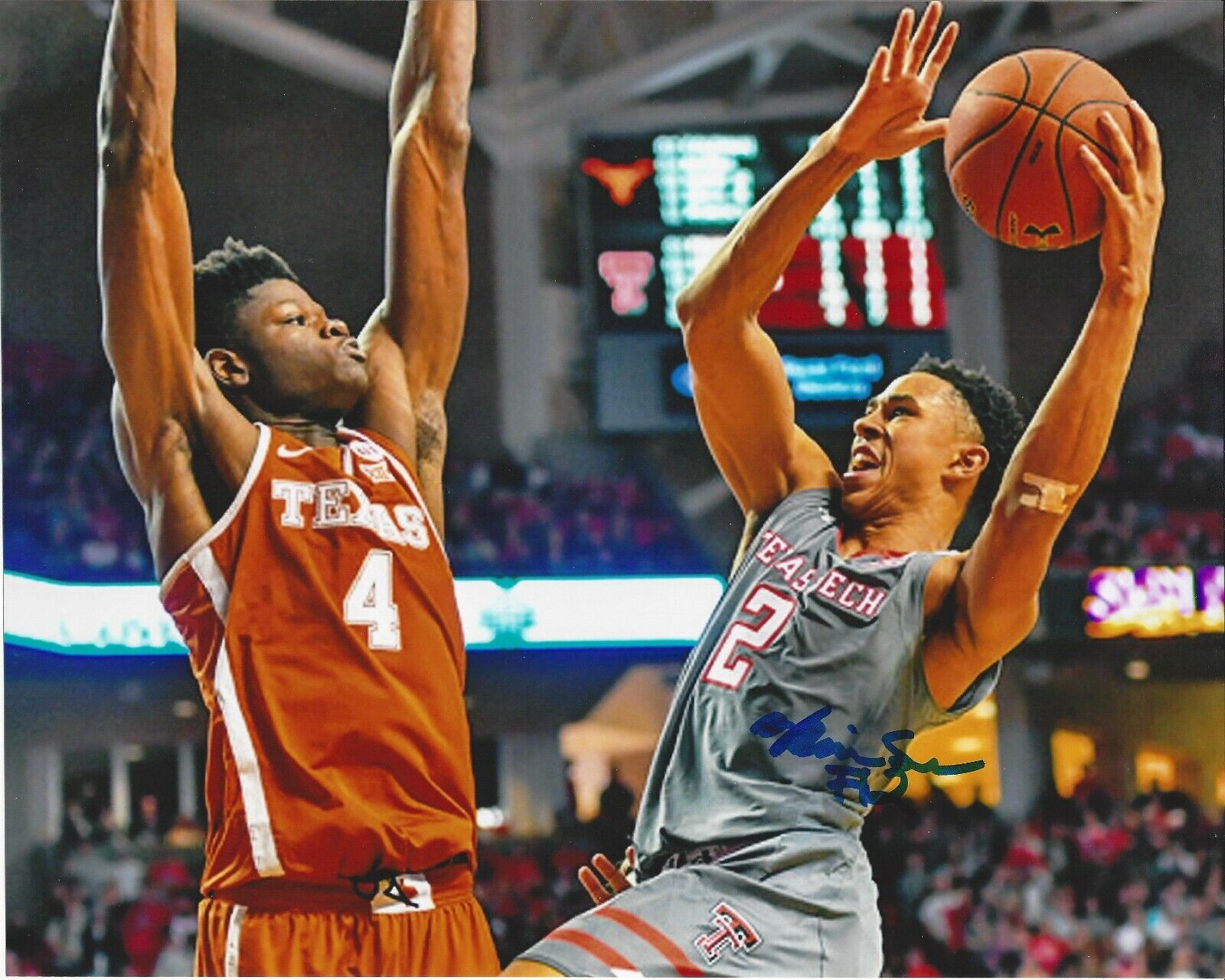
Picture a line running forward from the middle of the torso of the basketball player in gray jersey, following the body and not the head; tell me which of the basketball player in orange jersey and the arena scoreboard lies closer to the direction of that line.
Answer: the basketball player in orange jersey

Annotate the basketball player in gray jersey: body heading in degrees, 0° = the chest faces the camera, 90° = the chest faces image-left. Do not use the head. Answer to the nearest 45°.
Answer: approximately 45°

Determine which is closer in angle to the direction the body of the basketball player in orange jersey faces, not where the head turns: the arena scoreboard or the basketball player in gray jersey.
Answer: the basketball player in gray jersey

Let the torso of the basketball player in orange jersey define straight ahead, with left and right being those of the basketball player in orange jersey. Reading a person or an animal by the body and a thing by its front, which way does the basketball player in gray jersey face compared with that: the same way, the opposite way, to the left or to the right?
to the right

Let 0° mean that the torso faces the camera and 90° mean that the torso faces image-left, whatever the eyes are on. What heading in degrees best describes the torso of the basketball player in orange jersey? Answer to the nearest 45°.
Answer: approximately 315°

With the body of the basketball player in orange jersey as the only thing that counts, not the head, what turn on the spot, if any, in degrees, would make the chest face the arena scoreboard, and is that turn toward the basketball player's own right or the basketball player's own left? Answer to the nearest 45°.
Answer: approximately 90° to the basketball player's own left

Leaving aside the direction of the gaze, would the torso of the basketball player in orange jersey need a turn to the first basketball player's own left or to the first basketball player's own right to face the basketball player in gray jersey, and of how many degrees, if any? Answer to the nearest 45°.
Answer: approximately 45° to the first basketball player's own left

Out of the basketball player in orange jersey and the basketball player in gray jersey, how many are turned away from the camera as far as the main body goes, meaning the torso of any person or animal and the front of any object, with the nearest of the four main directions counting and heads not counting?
0

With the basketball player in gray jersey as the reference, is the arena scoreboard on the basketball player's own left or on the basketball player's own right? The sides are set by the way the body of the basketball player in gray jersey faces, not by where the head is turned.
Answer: on the basketball player's own right
